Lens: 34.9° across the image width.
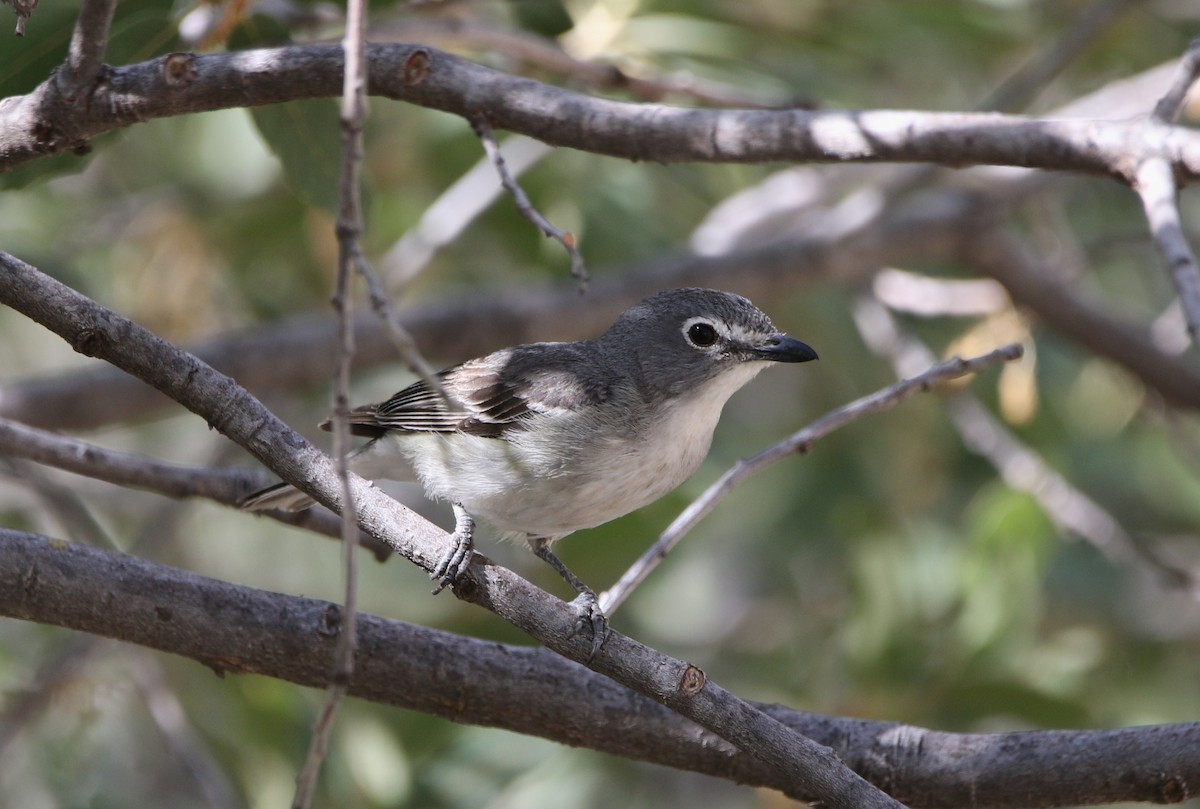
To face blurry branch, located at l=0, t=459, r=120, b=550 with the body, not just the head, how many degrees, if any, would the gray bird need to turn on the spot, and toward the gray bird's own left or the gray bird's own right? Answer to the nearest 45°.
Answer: approximately 135° to the gray bird's own left

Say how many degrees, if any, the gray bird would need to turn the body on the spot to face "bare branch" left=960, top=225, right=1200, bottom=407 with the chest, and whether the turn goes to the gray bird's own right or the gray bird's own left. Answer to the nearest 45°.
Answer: approximately 45° to the gray bird's own left

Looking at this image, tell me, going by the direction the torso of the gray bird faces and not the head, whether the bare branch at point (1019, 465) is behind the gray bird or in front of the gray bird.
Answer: in front

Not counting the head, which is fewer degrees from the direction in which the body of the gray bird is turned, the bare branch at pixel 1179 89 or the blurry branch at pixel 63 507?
the bare branch

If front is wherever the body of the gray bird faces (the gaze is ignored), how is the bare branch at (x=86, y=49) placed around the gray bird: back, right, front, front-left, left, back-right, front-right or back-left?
back-right

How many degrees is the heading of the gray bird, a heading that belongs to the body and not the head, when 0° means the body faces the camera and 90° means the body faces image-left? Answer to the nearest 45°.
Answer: approximately 270°
